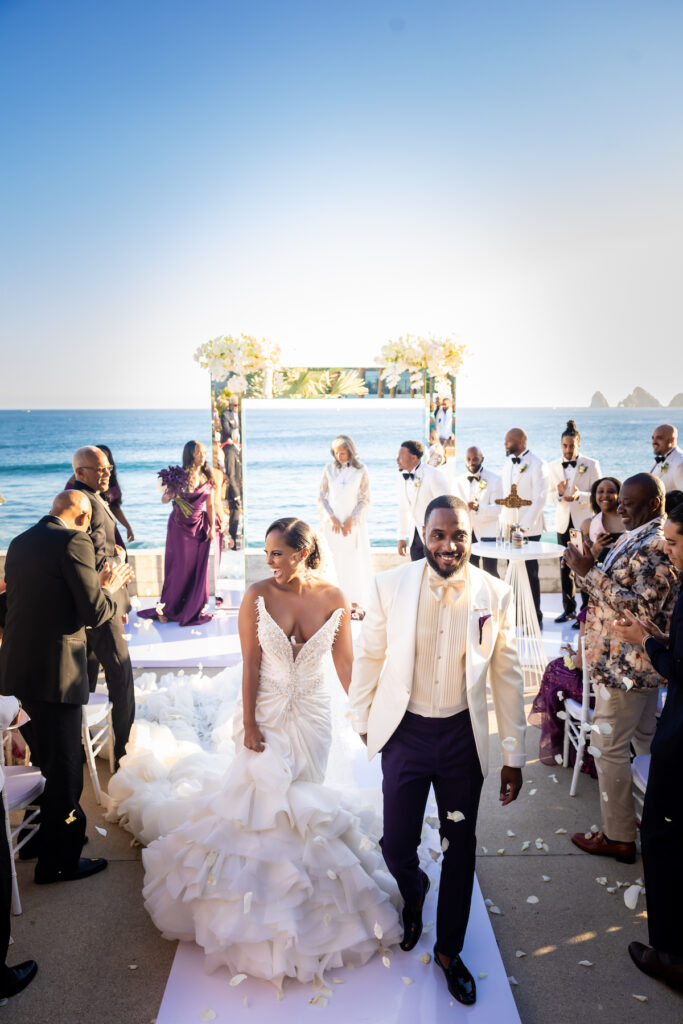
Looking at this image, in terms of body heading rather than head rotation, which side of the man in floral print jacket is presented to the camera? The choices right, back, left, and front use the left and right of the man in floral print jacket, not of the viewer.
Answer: left

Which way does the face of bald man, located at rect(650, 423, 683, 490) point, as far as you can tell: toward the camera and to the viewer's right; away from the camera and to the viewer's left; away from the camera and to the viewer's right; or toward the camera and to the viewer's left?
toward the camera and to the viewer's left

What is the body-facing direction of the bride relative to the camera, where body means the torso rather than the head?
toward the camera

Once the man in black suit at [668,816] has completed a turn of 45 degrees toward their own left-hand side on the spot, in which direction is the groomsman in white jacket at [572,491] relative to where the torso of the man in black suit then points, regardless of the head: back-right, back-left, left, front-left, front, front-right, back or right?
back-right

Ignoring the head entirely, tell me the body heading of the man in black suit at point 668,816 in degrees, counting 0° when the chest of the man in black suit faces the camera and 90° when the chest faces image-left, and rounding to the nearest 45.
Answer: approximately 90°

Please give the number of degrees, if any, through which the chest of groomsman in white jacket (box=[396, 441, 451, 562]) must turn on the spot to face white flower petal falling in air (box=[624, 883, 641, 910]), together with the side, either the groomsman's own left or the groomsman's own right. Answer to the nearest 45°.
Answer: approximately 45° to the groomsman's own left

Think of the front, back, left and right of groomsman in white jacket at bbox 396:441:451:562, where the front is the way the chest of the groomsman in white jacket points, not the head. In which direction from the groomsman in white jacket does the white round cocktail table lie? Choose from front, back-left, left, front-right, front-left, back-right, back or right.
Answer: left

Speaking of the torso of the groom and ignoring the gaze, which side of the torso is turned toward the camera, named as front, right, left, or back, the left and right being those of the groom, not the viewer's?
front

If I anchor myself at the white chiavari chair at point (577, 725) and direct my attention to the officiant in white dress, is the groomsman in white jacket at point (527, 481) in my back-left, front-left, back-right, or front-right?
front-right

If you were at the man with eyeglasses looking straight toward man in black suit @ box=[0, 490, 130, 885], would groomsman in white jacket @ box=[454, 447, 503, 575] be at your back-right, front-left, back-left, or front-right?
back-left

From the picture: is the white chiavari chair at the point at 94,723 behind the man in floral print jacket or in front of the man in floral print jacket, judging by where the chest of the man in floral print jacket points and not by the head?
in front

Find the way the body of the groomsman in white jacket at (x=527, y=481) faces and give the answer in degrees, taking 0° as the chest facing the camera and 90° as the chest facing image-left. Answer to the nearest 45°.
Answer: approximately 45°

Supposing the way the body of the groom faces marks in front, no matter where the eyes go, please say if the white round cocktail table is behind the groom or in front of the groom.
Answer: behind
